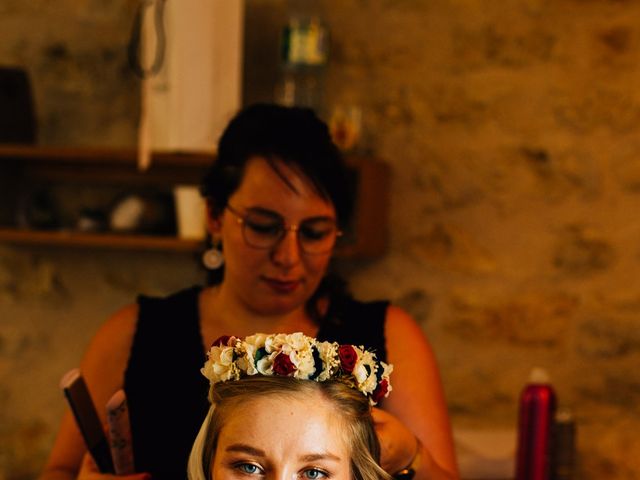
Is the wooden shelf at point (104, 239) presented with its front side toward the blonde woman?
yes

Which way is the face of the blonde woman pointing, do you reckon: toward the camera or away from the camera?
toward the camera

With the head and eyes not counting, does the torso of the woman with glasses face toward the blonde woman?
yes

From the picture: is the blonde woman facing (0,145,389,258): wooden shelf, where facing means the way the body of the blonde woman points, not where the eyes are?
no

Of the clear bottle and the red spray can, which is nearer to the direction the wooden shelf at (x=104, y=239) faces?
the red spray can

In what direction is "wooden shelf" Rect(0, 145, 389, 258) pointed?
toward the camera

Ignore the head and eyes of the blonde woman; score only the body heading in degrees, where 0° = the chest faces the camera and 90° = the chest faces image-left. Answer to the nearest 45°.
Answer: approximately 0°

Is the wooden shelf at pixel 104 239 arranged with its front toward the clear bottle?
no

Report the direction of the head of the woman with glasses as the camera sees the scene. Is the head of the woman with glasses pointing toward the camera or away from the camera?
toward the camera

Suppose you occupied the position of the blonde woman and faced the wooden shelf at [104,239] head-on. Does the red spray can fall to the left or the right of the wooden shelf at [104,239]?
right

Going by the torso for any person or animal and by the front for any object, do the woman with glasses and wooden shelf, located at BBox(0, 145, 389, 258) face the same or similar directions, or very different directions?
same or similar directions

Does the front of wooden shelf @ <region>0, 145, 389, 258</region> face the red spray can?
no

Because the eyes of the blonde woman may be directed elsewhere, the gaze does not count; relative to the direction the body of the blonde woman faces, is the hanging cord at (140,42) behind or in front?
behind

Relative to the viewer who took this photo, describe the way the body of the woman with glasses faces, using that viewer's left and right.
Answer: facing the viewer

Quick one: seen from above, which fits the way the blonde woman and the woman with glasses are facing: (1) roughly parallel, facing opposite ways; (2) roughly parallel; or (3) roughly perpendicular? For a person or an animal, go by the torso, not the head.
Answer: roughly parallel

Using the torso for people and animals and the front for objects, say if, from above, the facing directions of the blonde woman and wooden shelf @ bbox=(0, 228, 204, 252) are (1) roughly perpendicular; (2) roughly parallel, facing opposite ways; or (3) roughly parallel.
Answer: roughly parallel

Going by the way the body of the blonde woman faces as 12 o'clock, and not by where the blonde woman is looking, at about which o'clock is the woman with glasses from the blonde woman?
The woman with glasses is roughly at 6 o'clock from the blonde woman.
